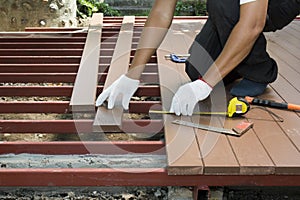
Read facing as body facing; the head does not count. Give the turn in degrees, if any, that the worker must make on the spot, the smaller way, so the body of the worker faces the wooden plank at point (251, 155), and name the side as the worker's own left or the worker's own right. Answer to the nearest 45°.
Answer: approximately 45° to the worker's own left

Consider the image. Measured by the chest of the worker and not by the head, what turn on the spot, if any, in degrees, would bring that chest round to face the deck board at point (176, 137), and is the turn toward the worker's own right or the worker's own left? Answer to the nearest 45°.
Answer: approximately 45° to the worker's own left

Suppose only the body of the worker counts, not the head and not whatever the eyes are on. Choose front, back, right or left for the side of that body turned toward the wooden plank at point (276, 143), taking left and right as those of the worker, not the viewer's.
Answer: left

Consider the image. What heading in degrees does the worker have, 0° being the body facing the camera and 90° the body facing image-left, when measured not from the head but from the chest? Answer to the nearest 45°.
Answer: approximately 45°
